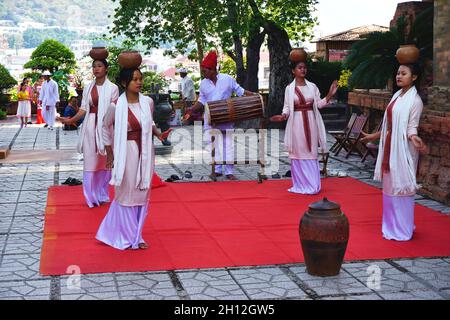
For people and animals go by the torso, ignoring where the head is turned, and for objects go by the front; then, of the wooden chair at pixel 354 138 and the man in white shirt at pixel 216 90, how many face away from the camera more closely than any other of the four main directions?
0

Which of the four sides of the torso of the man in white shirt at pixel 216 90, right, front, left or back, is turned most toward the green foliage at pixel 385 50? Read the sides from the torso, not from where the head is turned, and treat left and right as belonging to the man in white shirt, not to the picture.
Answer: left

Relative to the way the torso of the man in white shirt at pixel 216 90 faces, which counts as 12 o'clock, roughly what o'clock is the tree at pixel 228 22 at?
The tree is roughly at 6 o'clock from the man in white shirt.

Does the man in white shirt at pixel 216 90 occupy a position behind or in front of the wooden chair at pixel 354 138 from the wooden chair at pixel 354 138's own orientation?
in front

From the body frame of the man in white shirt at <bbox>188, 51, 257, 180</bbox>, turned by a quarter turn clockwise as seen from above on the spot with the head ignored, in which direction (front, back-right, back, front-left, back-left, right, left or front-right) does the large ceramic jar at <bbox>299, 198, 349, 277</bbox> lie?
left

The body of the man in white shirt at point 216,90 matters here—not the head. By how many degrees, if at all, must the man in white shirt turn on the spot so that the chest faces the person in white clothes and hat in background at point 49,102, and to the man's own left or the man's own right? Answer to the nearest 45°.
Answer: approximately 135° to the man's own right

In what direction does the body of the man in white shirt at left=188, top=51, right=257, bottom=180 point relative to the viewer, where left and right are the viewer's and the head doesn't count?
facing the viewer

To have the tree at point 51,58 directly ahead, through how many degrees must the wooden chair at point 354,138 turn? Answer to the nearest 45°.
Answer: approximately 90° to its right

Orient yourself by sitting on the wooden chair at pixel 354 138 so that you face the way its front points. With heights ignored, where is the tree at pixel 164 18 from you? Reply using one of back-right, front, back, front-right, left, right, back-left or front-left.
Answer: right
